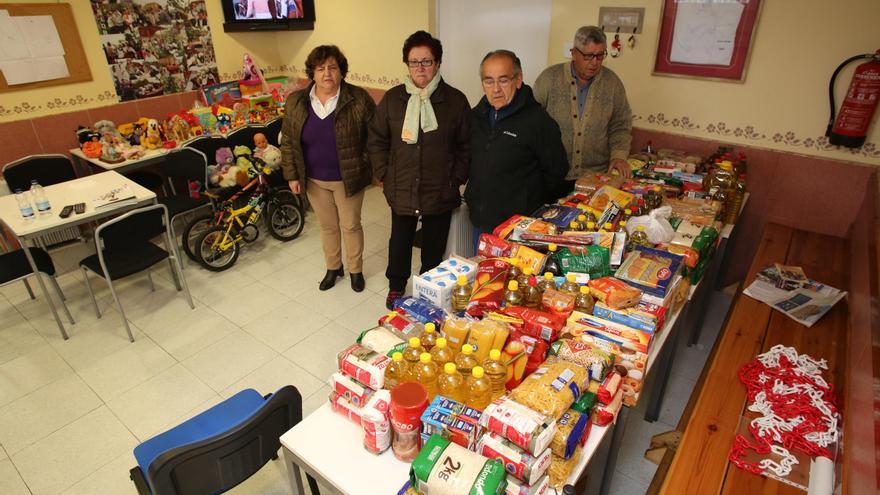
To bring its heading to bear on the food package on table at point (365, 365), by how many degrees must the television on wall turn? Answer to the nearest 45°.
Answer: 0° — it already faces it

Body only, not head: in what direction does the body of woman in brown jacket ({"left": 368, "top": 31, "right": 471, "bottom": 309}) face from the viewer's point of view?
toward the camera

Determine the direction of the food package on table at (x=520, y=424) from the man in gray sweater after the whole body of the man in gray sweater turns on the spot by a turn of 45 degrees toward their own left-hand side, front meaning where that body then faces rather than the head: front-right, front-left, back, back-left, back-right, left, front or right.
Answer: front-right

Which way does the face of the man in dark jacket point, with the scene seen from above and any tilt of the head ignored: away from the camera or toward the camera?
toward the camera

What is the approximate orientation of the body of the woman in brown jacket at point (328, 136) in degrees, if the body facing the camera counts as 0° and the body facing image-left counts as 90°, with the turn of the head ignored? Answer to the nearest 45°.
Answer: approximately 0°

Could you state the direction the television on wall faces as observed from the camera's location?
facing the viewer

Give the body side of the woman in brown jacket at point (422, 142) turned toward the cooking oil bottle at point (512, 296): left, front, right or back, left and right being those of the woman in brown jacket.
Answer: front

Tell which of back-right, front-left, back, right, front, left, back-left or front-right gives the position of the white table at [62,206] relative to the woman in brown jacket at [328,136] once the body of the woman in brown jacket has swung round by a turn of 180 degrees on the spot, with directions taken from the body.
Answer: left

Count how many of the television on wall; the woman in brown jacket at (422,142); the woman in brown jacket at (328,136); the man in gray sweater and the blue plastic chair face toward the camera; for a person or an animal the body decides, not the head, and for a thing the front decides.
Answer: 4

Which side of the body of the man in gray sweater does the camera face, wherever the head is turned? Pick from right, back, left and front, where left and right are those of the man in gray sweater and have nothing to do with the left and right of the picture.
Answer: front

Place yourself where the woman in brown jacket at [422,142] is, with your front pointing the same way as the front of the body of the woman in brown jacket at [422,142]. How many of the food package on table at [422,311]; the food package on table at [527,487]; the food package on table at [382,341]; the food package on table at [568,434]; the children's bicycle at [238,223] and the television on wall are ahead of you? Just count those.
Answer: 4

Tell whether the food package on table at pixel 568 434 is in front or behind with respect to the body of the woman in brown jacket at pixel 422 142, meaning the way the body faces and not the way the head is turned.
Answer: in front

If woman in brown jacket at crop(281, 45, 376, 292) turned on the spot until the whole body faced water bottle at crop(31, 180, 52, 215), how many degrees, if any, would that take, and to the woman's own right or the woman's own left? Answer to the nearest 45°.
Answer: approximately 90° to the woman's own right

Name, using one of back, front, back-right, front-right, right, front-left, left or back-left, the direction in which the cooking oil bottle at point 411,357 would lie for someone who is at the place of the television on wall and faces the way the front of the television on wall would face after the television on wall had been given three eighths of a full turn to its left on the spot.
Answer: back-right

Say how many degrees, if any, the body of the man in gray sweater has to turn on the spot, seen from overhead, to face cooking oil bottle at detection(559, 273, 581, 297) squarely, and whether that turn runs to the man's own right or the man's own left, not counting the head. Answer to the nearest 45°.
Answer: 0° — they already face it

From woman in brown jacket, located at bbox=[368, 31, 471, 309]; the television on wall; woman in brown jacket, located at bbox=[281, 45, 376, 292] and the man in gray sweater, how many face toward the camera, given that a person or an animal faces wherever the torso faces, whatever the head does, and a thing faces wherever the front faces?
4

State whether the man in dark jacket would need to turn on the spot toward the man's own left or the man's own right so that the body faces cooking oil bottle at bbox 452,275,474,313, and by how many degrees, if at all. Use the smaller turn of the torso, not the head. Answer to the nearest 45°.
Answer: approximately 45° to the man's own left

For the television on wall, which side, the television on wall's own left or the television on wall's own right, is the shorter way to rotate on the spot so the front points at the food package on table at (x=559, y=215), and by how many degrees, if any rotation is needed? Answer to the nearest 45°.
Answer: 0° — it already faces it
